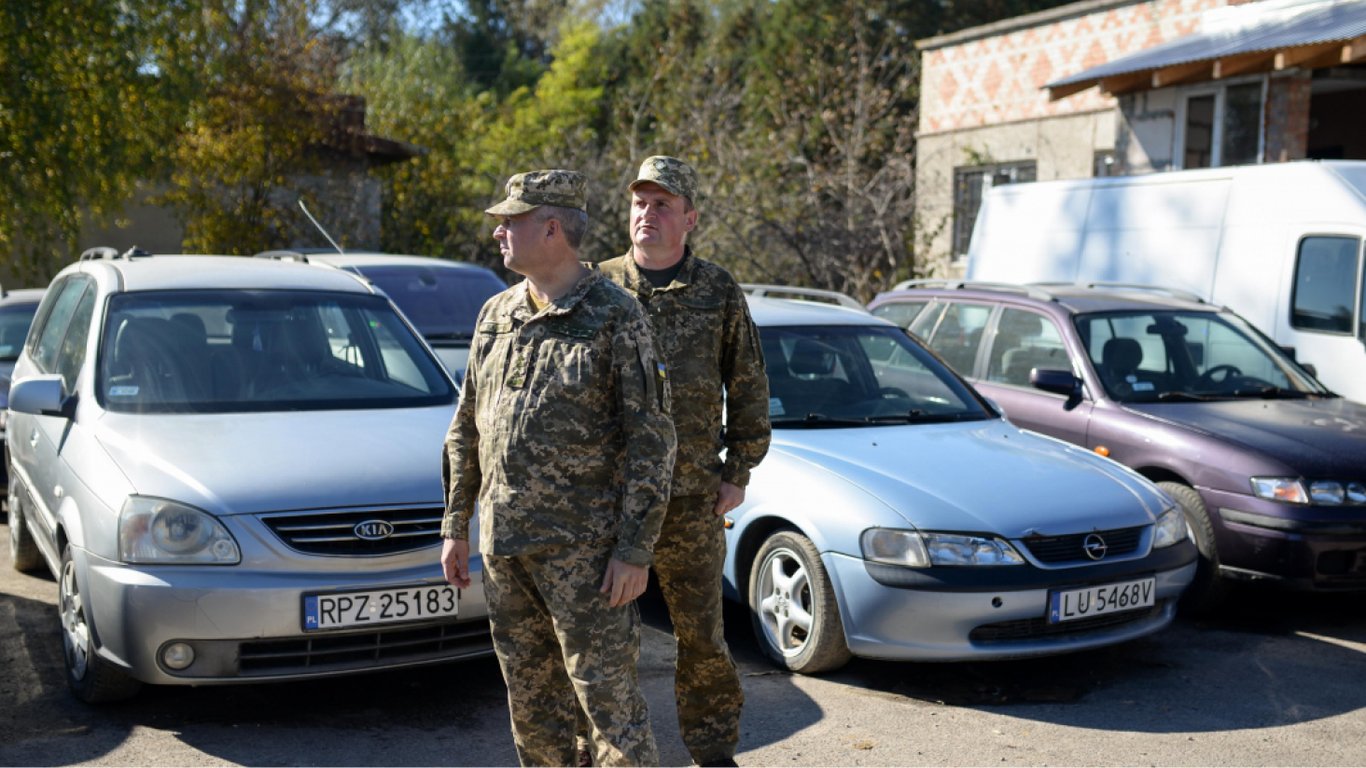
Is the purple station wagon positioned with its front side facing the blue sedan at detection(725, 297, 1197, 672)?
no

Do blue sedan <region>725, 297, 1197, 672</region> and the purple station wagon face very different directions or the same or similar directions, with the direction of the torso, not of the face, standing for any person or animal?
same or similar directions

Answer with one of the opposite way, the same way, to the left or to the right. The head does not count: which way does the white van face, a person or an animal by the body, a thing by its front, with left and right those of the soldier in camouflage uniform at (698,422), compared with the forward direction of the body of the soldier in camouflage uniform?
to the left

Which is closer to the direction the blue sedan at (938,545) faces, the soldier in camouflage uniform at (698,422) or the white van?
the soldier in camouflage uniform

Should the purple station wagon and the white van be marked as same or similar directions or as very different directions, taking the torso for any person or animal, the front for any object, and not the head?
same or similar directions

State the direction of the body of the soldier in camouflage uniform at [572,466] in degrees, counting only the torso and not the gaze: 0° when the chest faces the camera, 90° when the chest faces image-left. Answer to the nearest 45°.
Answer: approximately 45°

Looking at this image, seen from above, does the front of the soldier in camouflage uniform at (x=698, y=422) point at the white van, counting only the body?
no

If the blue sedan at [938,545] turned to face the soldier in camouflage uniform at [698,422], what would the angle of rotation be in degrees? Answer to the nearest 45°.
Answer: approximately 90° to its right

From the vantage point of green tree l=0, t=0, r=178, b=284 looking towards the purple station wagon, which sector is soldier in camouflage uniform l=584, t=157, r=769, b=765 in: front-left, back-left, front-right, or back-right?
front-right

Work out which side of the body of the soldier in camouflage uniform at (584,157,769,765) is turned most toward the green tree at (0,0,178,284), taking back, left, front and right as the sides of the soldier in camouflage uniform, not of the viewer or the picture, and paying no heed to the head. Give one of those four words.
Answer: right

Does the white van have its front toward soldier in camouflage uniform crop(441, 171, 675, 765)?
no

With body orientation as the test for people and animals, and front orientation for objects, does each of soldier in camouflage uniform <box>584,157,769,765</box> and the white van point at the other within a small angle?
no

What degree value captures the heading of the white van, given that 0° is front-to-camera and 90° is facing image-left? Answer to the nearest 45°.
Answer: approximately 315°

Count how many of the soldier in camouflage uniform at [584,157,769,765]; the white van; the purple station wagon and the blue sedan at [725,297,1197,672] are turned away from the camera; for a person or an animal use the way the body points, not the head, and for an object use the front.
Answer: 0

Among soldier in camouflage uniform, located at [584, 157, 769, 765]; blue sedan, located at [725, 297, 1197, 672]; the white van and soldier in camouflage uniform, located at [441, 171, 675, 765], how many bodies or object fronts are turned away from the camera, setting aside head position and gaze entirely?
0

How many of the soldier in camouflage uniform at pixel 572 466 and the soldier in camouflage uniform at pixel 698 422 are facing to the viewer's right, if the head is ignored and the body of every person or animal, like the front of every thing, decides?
0

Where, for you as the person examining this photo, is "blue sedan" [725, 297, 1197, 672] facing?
facing the viewer and to the right of the viewer

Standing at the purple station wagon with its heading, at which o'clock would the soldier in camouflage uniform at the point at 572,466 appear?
The soldier in camouflage uniform is roughly at 2 o'clock from the purple station wagon.

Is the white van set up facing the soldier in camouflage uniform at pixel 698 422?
no

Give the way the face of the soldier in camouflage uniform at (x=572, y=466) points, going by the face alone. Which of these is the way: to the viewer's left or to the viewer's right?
to the viewer's left

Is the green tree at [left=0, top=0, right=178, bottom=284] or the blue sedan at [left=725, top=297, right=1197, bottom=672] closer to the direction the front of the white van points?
the blue sedan
